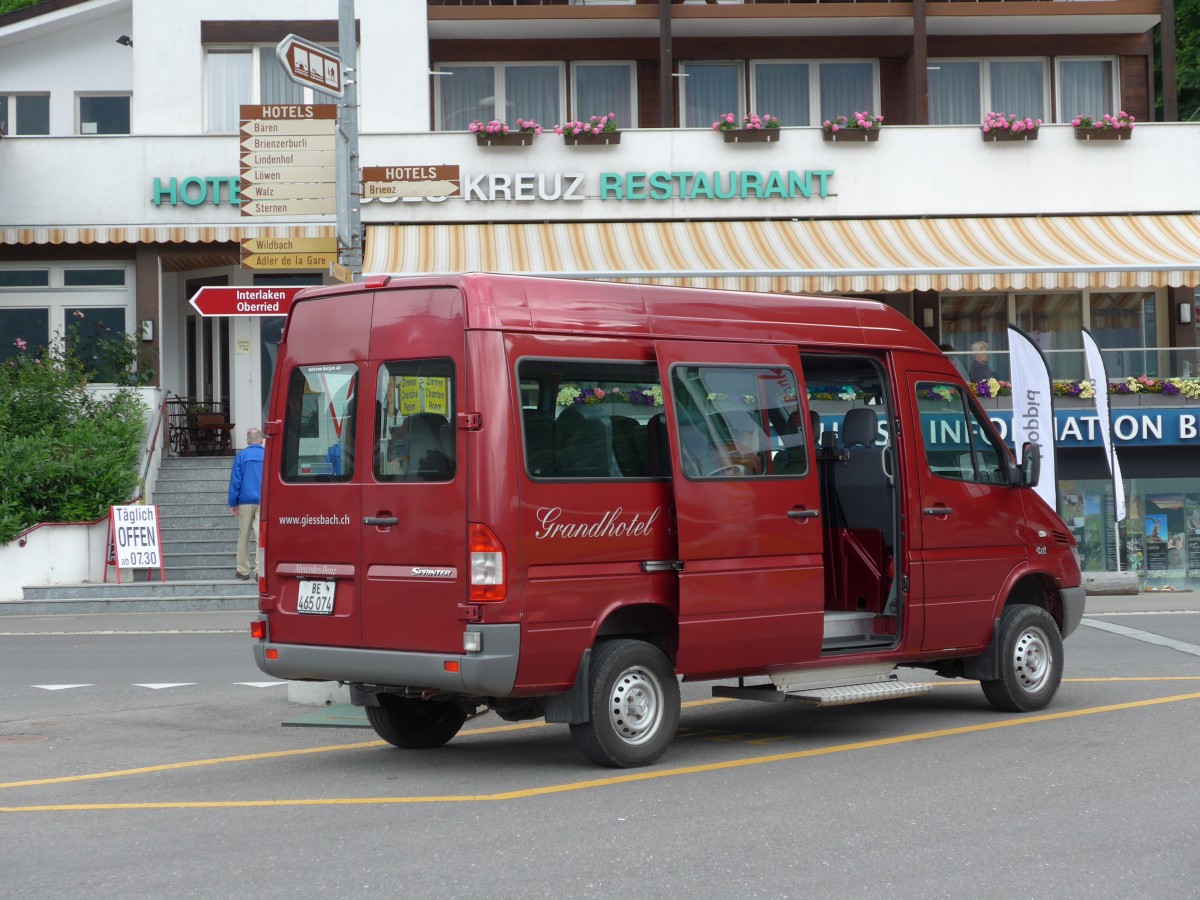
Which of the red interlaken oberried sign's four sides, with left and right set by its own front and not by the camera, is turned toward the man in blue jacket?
back

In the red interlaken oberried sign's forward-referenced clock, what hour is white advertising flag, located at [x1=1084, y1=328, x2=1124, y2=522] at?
The white advertising flag is roughly at 8 o'clock from the red interlaken oberried sign.

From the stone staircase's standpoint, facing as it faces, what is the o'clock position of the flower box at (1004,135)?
The flower box is roughly at 9 o'clock from the stone staircase.

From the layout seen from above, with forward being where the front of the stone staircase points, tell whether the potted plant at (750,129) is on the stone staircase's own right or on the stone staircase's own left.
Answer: on the stone staircase's own left

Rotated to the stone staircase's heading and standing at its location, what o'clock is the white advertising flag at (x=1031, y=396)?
The white advertising flag is roughly at 10 o'clock from the stone staircase.

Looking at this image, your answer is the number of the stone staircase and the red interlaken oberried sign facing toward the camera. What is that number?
2

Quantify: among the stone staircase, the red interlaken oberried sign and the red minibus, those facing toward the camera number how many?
2

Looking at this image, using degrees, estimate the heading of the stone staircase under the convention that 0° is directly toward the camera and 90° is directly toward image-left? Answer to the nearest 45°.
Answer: approximately 0°

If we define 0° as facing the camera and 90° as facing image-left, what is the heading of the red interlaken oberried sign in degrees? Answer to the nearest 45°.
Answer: approximately 0°

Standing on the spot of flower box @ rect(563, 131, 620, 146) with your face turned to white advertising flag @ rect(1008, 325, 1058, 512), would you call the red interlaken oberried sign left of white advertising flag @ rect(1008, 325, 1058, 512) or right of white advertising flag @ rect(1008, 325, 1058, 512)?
right

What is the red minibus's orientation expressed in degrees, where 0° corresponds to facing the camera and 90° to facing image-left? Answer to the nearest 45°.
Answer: approximately 225°

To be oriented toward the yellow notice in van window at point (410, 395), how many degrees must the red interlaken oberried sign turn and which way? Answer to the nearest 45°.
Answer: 0° — it already faces it

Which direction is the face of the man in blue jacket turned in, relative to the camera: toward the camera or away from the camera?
away from the camera

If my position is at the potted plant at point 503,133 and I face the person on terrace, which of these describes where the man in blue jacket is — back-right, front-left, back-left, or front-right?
back-right

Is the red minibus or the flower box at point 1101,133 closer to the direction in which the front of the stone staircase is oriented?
the red minibus

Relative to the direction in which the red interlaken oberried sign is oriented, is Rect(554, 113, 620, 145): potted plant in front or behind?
behind
